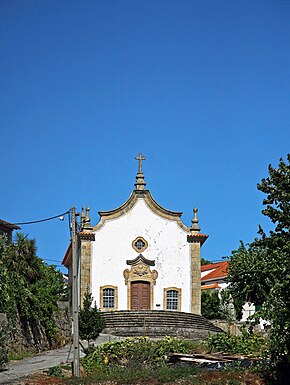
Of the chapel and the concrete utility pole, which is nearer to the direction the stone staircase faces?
the concrete utility pole

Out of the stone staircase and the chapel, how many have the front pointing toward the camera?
2

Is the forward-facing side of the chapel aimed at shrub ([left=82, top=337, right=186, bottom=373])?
yes
